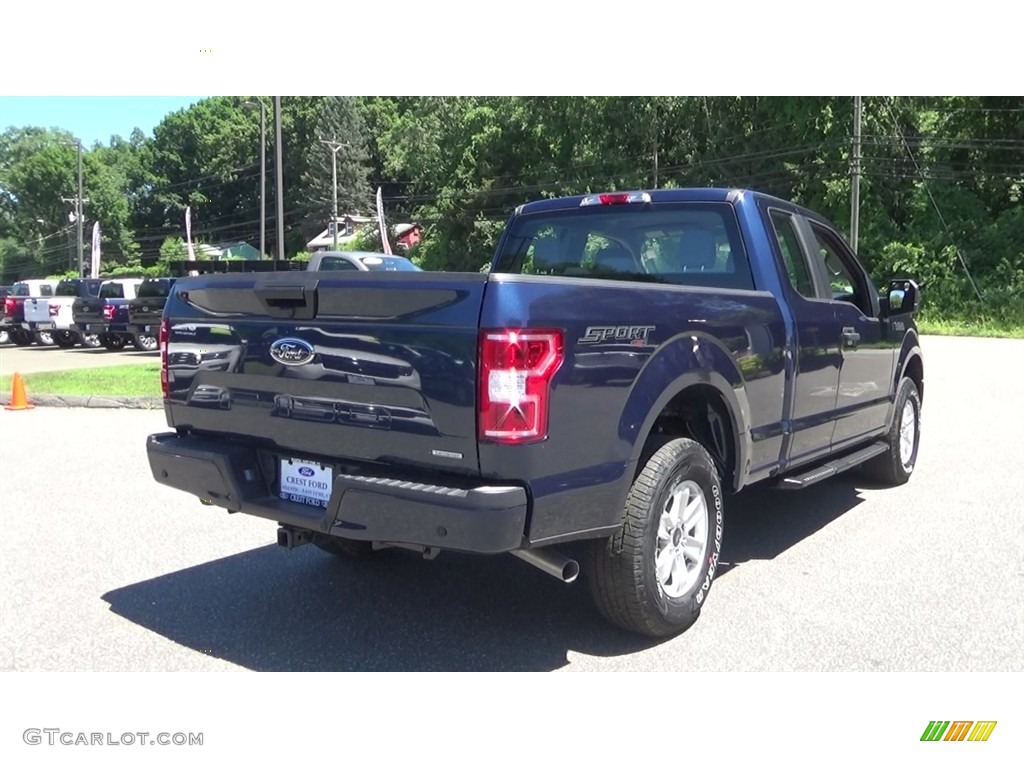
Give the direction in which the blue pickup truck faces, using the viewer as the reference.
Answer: facing away from the viewer and to the right of the viewer

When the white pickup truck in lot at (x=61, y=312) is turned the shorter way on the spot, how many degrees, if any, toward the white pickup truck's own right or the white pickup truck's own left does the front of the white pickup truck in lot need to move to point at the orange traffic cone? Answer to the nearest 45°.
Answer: approximately 135° to the white pickup truck's own right

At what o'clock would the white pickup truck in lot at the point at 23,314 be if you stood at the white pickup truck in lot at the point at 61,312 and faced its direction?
the white pickup truck in lot at the point at 23,314 is roughly at 10 o'clock from the white pickup truck in lot at the point at 61,312.

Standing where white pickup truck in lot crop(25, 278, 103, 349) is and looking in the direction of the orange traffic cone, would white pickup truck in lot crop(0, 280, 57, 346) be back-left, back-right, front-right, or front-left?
back-right

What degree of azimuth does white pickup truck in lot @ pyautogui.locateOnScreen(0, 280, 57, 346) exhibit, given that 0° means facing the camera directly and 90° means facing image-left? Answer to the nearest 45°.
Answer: approximately 225°

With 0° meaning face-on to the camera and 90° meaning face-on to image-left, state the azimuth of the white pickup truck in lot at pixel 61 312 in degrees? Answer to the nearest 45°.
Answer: approximately 225°
